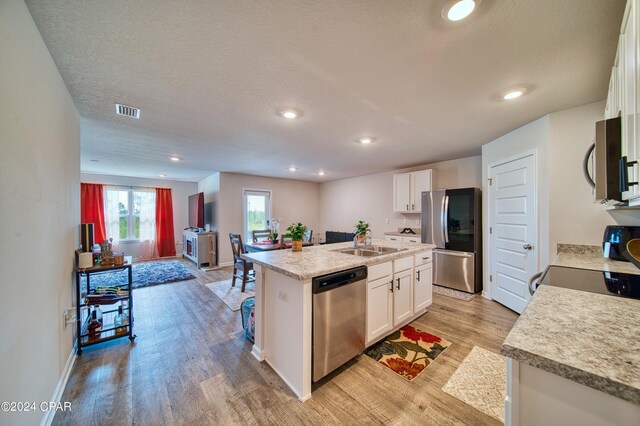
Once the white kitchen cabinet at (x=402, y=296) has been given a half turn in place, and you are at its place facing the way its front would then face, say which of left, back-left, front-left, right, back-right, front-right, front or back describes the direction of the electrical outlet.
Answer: left

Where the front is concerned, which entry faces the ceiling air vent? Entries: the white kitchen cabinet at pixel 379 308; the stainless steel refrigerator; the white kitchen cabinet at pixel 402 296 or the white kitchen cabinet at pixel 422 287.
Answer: the stainless steel refrigerator

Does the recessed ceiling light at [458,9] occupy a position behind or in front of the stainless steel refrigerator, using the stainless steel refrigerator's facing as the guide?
in front

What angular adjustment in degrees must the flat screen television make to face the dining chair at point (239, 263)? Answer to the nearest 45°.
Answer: approximately 45° to its left

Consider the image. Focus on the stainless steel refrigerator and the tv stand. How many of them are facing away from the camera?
0

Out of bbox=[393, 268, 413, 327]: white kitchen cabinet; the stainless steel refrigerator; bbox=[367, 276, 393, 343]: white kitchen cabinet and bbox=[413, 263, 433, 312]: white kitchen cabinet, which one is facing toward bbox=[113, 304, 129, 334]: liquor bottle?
the stainless steel refrigerator

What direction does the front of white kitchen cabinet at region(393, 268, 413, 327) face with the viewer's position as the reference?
facing the viewer and to the right of the viewer

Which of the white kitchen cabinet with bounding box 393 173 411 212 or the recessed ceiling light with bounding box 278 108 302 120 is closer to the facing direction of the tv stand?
the recessed ceiling light

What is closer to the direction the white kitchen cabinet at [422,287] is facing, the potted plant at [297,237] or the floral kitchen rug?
the floral kitchen rug

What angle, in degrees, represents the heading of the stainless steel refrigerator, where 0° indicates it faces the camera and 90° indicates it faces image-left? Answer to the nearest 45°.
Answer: approximately 45°

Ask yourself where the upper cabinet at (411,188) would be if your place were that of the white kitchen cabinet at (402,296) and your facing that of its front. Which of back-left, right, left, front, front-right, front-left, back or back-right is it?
back-left

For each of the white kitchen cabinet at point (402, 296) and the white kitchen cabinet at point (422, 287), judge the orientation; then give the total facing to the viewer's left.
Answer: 0
